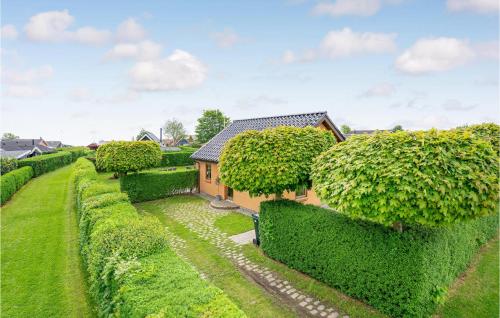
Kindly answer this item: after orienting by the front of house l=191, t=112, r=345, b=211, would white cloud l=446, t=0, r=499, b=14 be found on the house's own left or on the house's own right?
on the house's own left

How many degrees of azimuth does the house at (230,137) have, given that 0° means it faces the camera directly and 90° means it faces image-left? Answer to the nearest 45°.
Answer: approximately 45°

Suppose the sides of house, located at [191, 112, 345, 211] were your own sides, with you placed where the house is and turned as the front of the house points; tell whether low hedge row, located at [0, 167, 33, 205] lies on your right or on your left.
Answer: on your right

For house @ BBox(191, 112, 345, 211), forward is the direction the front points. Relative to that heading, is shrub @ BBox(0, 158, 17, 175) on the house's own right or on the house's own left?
on the house's own right

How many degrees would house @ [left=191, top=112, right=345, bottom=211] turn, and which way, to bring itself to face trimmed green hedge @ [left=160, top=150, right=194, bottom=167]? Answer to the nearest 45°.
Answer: approximately 90° to its right
